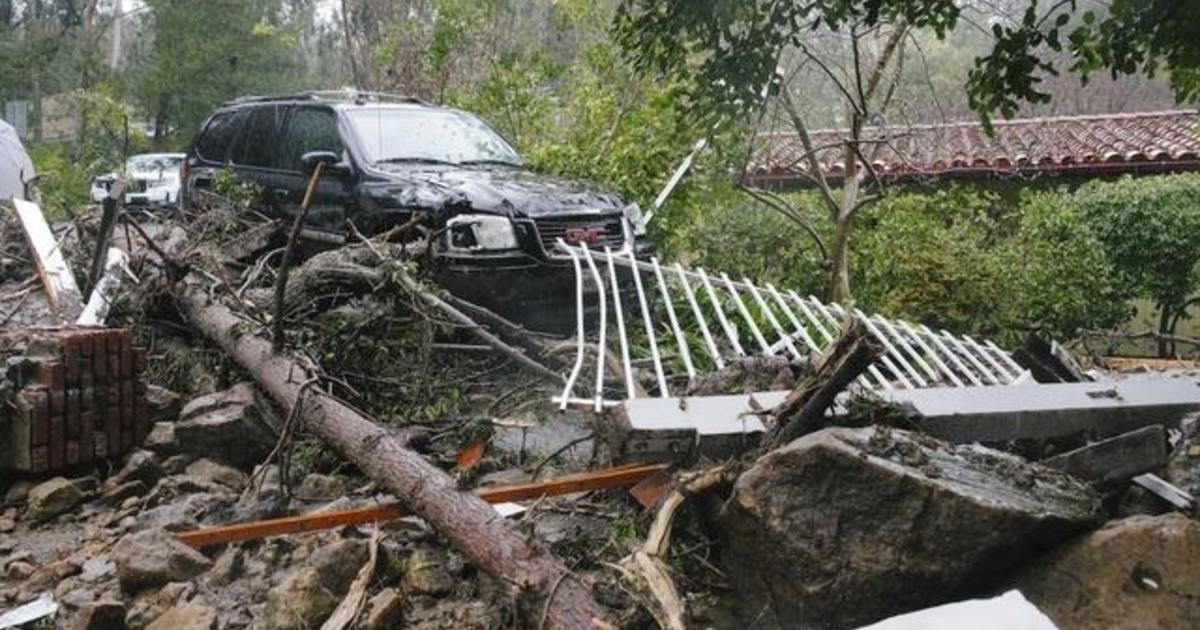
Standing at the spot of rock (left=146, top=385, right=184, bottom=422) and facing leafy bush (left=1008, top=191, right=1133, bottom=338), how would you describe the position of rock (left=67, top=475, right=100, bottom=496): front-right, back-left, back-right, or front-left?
back-right

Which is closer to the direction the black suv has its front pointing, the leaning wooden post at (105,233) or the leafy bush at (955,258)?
the leafy bush

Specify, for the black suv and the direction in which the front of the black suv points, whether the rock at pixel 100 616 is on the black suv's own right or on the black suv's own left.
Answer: on the black suv's own right

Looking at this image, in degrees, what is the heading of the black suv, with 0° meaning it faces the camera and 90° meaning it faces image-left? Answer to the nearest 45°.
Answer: approximately 315°

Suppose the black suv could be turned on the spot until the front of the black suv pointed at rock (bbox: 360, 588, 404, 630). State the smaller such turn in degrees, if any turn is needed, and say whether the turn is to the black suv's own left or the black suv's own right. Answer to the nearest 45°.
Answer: approximately 45° to the black suv's own right

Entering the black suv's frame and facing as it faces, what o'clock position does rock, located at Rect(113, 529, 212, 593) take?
The rock is roughly at 2 o'clock from the black suv.

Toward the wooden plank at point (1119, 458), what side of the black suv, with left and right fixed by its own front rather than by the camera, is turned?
front

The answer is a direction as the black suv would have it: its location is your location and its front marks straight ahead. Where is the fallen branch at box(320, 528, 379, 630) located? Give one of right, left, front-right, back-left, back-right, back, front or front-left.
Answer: front-right

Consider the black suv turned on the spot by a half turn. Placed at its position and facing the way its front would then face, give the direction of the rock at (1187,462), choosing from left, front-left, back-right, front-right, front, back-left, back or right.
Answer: back

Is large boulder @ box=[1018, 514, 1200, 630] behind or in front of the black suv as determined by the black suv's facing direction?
in front

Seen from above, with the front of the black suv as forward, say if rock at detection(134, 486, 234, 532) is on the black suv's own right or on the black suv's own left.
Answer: on the black suv's own right

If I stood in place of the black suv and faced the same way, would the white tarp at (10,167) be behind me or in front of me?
behind

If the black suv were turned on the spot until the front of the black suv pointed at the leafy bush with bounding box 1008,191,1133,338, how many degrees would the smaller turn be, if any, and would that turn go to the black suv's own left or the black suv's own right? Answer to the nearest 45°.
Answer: approximately 45° to the black suv's own left

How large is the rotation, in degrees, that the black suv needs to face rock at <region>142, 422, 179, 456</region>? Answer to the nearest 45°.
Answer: approximately 90° to its right

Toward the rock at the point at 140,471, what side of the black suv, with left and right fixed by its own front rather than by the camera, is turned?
right

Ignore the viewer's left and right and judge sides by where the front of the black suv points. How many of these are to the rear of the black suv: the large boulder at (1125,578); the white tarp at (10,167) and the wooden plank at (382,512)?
1
